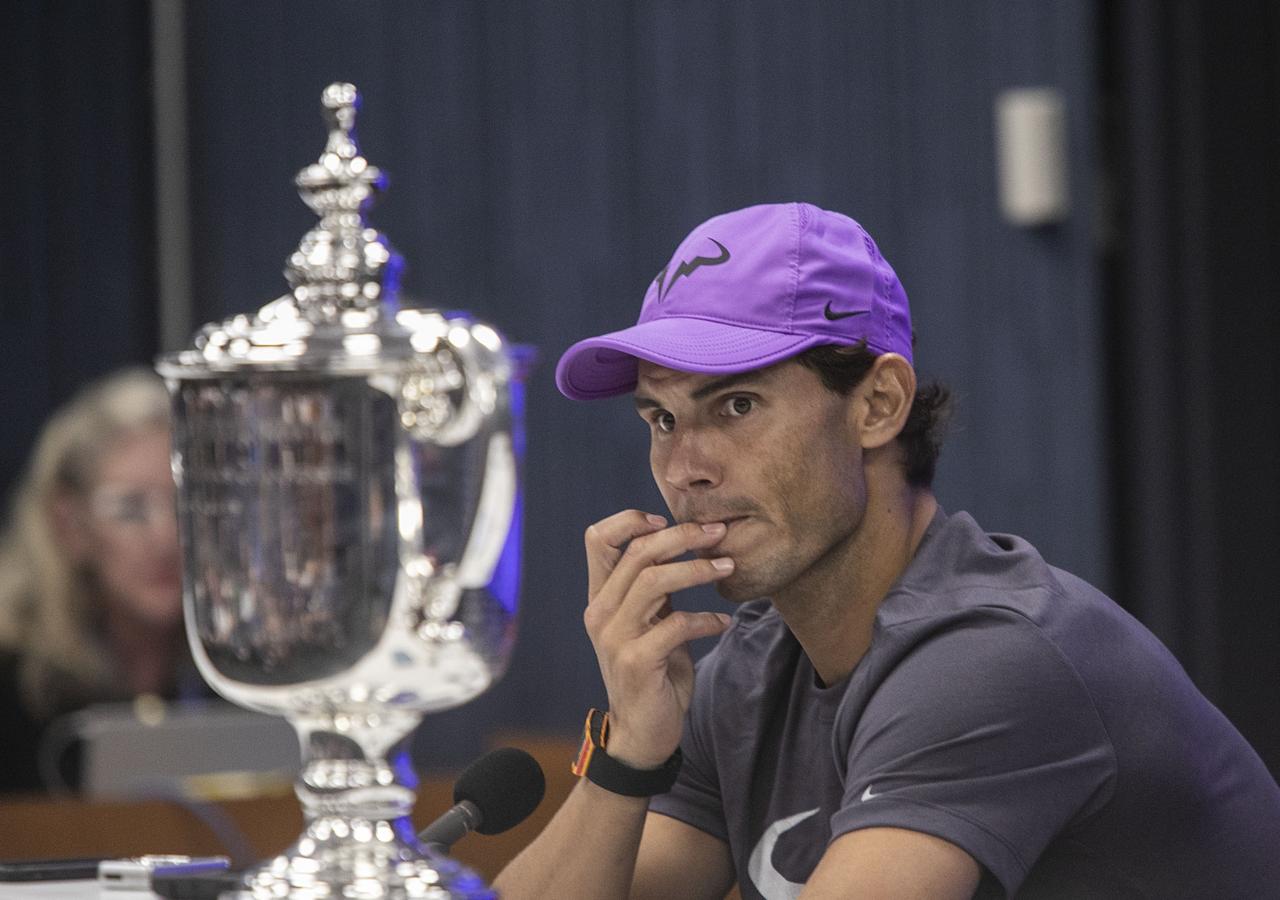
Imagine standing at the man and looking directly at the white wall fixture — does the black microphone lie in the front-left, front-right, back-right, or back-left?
back-left

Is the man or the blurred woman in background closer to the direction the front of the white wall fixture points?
the man

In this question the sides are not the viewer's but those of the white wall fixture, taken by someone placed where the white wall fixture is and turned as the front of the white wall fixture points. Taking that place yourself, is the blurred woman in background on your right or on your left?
on your right

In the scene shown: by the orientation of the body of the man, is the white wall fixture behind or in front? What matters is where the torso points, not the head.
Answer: behind

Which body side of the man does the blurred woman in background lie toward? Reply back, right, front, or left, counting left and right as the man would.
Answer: right

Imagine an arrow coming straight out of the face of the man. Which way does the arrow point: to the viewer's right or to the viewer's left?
to the viewer's left
